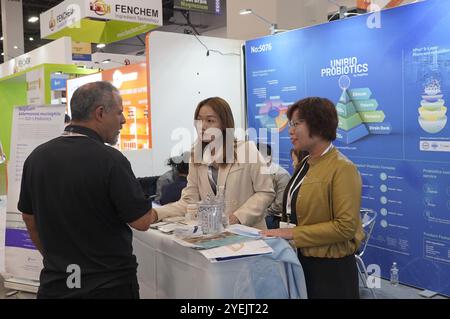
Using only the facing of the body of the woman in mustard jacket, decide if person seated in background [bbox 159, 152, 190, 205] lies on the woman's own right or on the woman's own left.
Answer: on the woman's own right

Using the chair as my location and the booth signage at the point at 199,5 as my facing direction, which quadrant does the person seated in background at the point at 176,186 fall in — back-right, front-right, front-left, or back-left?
front-left

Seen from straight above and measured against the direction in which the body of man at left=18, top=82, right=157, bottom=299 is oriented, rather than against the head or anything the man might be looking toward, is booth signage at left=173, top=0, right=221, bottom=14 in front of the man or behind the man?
in front

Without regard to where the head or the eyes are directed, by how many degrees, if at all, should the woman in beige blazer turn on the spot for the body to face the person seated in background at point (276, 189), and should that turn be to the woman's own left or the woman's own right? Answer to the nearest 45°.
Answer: approximately 135° to the woman's own right

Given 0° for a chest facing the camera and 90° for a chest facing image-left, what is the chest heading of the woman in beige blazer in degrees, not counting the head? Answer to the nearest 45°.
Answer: approximately 45°

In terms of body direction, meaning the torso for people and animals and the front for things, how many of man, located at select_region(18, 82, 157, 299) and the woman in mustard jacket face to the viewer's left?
1

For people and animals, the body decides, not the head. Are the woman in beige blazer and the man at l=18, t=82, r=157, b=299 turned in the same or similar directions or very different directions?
very different directions

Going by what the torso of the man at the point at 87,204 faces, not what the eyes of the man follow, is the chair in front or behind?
in front

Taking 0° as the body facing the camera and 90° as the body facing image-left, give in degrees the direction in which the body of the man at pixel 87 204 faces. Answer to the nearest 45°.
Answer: approximately 225°

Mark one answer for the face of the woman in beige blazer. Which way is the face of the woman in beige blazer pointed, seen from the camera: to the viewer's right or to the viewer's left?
to the viewer's left

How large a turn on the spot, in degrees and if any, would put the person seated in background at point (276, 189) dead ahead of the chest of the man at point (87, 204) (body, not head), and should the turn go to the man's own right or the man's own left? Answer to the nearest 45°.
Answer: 0° — they already face them

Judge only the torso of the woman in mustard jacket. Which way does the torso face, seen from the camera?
to the viewer's left

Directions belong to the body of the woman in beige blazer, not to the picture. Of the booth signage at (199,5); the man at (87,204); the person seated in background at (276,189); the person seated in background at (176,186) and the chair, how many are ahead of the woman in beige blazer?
1

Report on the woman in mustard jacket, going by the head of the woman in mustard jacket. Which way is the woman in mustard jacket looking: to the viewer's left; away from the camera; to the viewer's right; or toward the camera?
to the viewer's left
